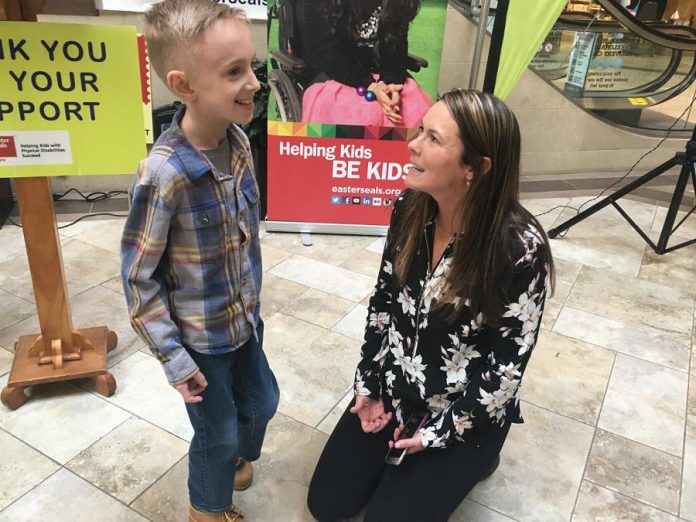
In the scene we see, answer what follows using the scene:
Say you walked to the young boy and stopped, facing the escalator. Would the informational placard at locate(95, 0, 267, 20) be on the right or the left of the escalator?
left

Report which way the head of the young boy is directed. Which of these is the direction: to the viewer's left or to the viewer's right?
to the viewer's right

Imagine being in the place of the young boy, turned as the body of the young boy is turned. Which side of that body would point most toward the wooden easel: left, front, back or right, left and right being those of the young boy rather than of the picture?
back

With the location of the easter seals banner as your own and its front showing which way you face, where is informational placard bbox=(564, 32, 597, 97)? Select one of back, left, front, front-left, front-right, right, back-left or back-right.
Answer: back-left

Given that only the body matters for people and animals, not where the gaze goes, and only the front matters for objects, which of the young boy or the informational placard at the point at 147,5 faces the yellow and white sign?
the informational placard

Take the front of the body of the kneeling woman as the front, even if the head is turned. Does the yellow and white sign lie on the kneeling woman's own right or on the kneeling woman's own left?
on the kneeling woman's own right

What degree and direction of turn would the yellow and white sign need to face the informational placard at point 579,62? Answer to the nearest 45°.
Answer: approximately 135° to its left
